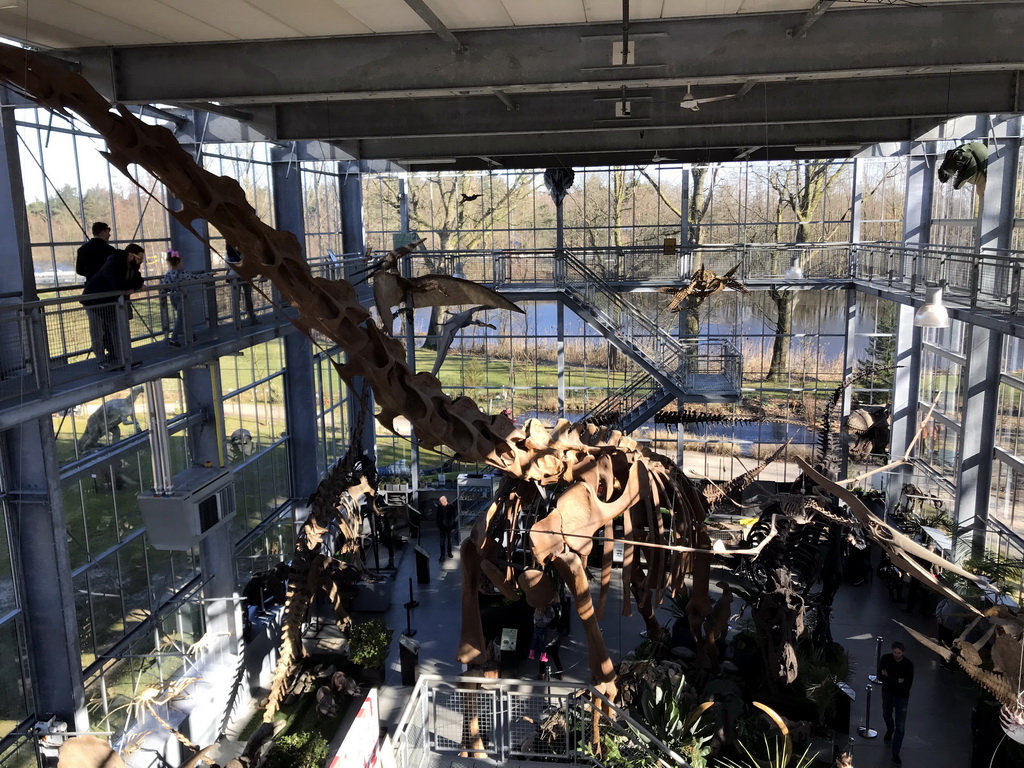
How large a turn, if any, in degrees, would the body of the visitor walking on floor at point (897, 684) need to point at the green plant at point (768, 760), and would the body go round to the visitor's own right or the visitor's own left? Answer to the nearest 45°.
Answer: approximately 45° to the visitor's own right

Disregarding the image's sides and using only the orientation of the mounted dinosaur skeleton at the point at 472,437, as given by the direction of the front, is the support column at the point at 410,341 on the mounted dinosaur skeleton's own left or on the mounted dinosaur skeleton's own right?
on the mounted dinosaur skeleton's own right

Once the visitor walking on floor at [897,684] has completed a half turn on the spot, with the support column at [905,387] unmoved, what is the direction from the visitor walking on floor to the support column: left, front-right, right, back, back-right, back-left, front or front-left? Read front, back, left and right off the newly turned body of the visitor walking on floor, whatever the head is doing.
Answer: front

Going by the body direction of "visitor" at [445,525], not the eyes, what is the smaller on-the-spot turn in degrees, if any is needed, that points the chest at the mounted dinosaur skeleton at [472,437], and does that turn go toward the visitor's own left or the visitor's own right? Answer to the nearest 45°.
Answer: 0° — they already face it

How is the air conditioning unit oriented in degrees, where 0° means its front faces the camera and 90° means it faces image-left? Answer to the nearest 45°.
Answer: approximately 315°

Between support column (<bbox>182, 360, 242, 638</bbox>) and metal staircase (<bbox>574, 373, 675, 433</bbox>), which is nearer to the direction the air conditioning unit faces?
the metal staircase

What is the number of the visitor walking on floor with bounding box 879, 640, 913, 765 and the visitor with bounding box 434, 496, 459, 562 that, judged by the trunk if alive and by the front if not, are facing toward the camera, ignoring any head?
2

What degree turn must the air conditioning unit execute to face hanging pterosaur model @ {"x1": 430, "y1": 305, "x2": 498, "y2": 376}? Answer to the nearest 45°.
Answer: approximately 90° to its left

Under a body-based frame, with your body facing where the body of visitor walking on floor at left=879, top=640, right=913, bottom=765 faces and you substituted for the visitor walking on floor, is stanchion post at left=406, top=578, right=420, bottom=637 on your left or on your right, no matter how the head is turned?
on your right
